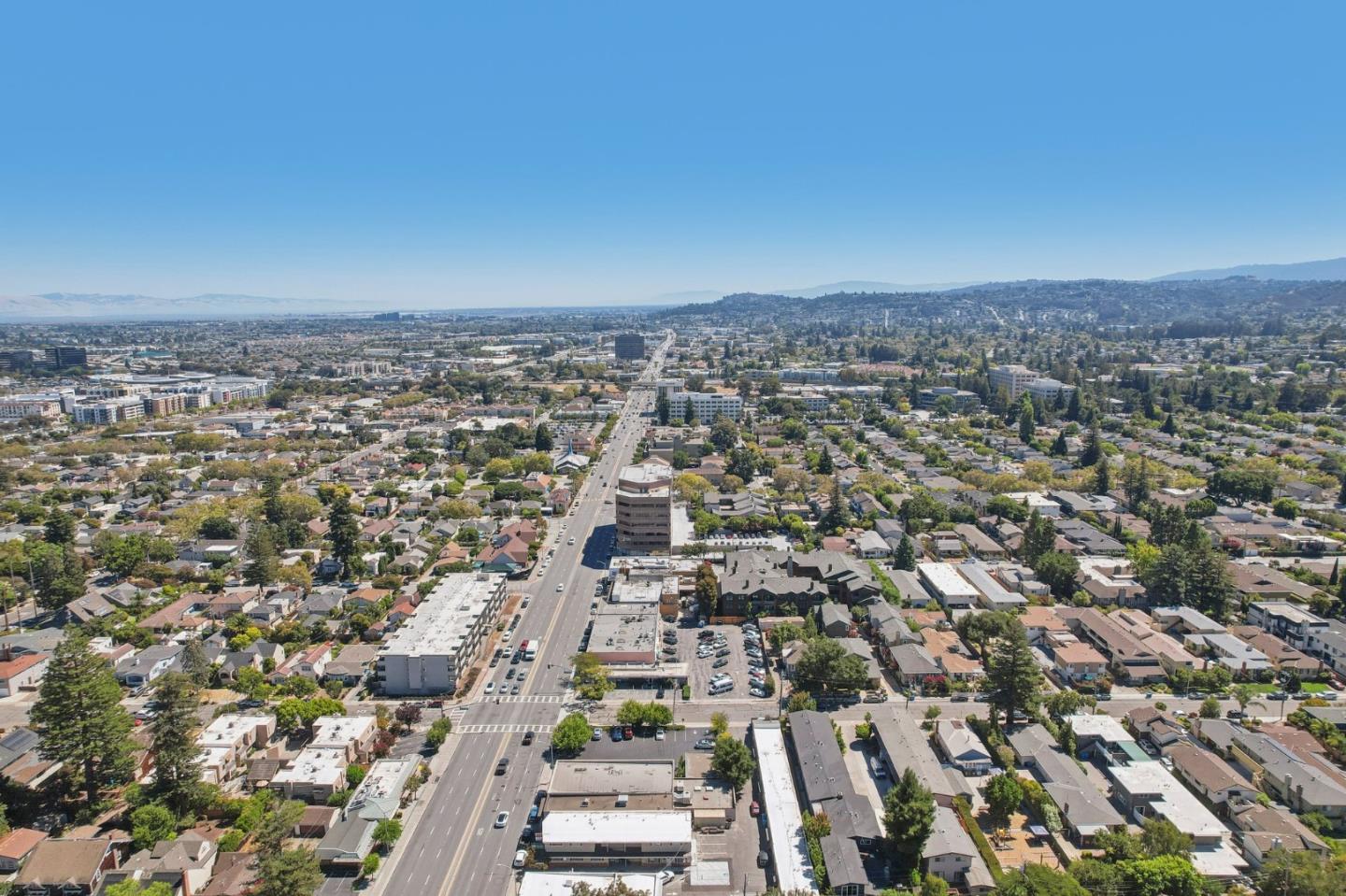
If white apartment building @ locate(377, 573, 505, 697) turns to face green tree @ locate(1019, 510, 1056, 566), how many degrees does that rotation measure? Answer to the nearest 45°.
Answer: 0° — it already faces it

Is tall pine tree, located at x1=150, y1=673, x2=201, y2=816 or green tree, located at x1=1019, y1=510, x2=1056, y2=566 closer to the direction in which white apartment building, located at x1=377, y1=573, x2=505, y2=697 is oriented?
the green tree

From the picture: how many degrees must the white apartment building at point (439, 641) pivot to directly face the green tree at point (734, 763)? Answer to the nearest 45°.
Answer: approximately 45° to its right

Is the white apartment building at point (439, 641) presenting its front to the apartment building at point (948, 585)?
yes

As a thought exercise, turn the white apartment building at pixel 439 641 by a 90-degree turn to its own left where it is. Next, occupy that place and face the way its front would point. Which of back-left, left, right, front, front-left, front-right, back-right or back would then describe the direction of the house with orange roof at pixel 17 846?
back-left

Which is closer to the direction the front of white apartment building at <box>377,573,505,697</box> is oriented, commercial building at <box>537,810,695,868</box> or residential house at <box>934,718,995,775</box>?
the residential house

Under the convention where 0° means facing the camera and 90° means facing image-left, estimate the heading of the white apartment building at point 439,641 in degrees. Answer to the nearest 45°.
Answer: approximately 270°

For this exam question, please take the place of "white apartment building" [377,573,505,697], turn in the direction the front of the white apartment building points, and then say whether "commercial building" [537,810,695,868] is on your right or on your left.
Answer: on your right

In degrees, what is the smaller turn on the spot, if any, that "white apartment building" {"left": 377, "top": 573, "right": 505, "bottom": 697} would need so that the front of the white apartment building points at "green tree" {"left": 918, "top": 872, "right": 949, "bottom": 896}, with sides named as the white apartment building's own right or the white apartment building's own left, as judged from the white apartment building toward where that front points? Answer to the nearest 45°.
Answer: approximately 45° to the white apartment building's own right

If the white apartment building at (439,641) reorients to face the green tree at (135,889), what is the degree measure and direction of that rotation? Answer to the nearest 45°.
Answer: approximately 135° to its right

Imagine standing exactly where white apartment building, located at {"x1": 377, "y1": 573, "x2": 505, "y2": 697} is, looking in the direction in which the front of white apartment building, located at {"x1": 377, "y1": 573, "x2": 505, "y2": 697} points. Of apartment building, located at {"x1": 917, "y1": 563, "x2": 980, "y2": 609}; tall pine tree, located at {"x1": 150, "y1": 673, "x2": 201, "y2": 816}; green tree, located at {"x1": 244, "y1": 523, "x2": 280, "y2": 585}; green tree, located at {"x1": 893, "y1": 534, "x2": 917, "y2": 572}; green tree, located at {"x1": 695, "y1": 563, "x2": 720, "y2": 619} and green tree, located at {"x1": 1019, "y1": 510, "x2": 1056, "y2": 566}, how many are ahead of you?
4

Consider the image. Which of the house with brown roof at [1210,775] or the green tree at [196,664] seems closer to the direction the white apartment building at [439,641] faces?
the house with brown roof

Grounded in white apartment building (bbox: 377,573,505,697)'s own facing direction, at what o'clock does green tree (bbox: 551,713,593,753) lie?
The green tree is roughly at 2 o'clock from the white apartment building.

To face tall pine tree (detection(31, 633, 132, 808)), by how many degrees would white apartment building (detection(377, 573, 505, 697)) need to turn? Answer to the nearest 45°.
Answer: approximately 135° to its right

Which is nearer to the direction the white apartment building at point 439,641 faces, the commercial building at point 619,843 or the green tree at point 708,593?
the green tree

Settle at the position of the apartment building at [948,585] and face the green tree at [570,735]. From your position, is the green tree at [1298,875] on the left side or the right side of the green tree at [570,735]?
left

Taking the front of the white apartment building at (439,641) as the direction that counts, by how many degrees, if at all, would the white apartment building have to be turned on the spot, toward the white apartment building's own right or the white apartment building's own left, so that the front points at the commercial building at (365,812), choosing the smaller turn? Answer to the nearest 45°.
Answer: approximately 90° to the white apartment building's own right
